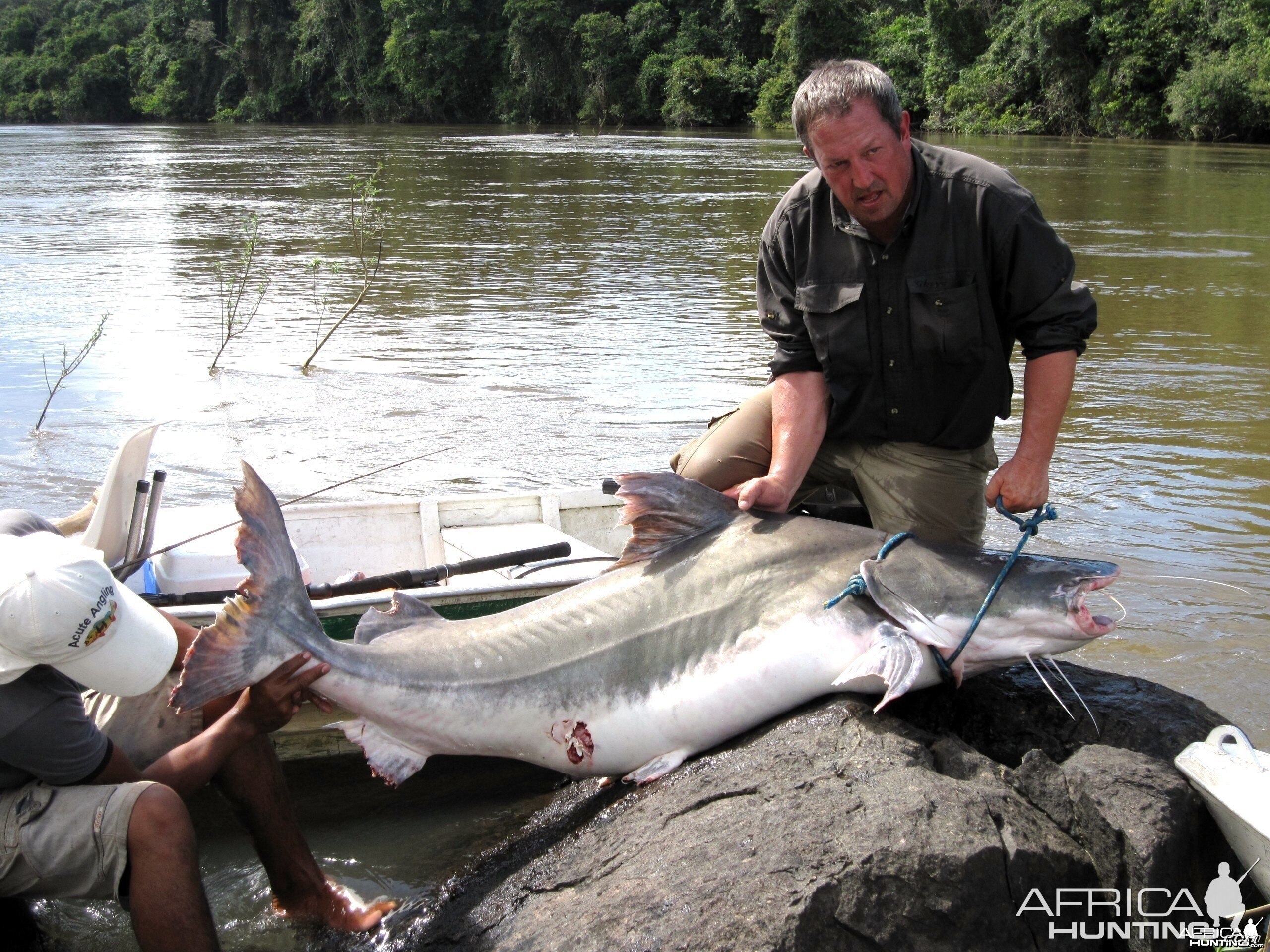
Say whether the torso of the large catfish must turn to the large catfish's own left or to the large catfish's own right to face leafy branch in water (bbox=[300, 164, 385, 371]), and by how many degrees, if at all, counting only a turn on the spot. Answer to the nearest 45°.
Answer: approximately 90° to the large catfish's own left

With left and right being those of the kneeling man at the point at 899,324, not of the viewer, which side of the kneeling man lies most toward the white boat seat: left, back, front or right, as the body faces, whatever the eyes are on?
right

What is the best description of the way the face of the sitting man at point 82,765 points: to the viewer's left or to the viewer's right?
to the viewer's right

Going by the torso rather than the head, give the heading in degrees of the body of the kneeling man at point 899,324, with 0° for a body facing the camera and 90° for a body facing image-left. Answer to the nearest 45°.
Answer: approximately 0°

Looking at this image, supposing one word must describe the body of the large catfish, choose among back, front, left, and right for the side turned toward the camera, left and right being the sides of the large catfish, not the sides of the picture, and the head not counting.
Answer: right

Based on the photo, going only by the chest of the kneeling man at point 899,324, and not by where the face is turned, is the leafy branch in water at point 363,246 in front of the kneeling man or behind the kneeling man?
behind
